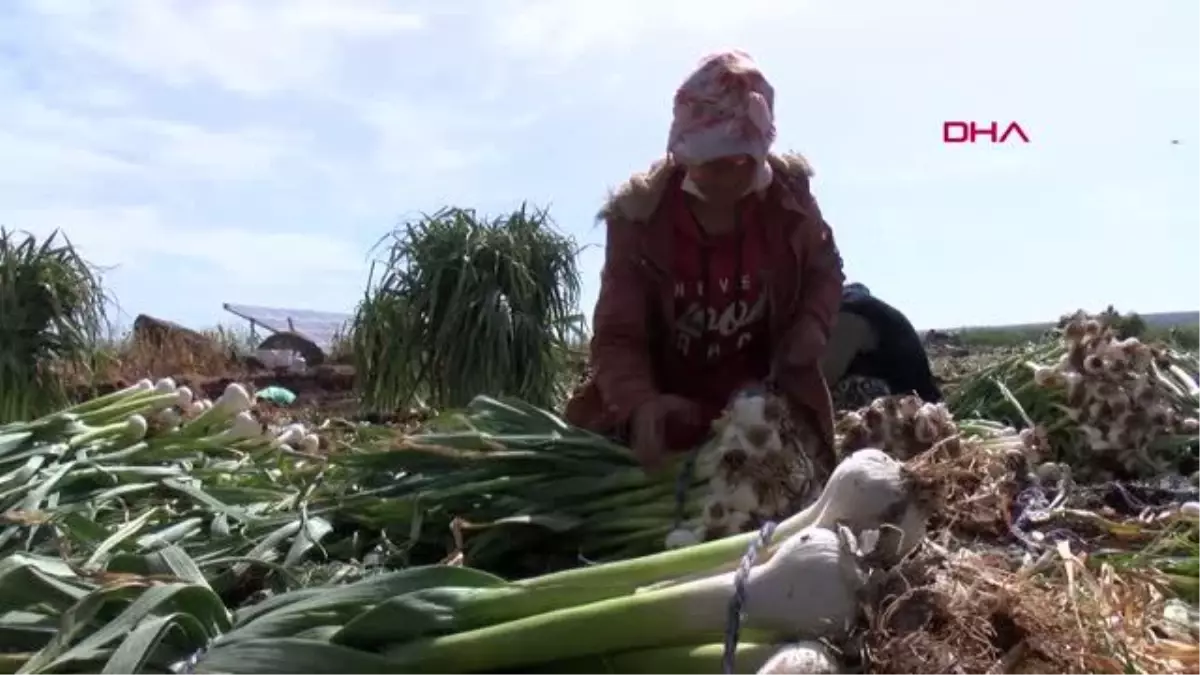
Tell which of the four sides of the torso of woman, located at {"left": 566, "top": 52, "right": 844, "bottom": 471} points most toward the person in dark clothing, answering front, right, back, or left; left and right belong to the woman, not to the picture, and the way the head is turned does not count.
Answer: back

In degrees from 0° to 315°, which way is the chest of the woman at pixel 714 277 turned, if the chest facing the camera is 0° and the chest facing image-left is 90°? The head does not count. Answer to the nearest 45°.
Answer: approximately 0°
